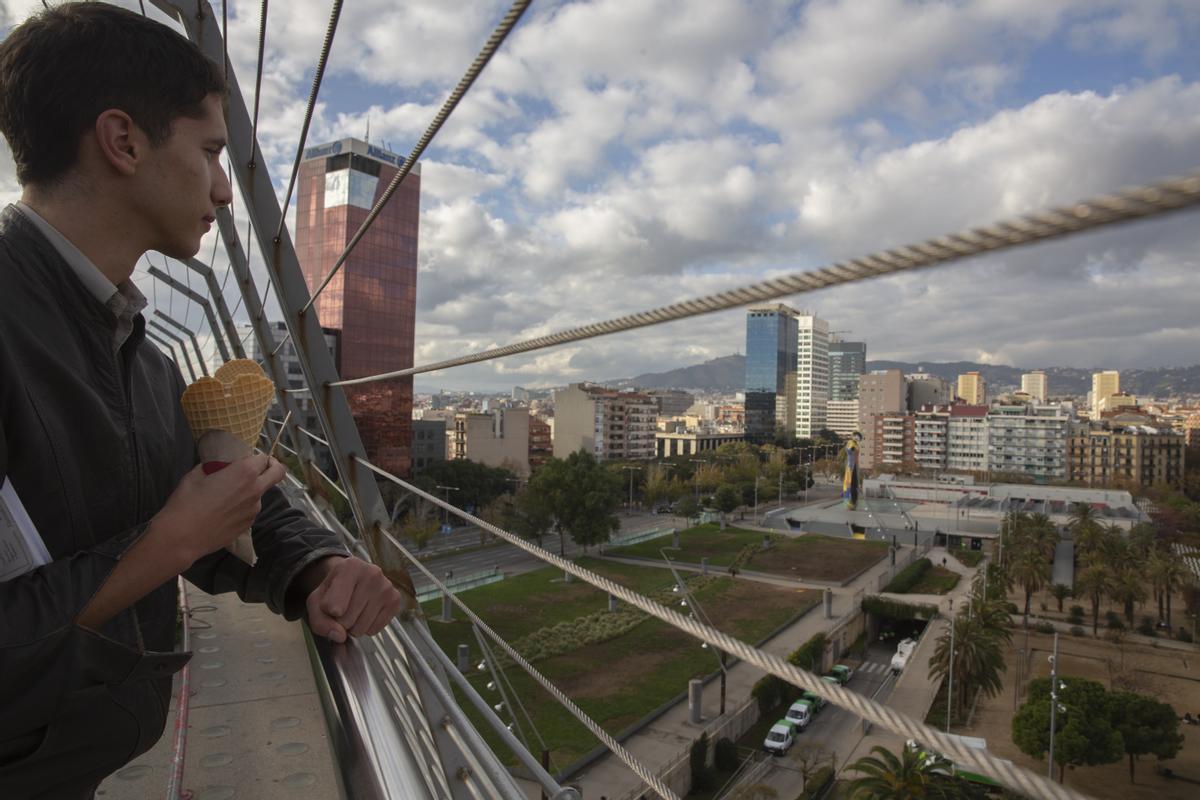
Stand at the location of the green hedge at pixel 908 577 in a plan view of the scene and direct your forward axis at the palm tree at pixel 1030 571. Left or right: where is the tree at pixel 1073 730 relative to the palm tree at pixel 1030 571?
right

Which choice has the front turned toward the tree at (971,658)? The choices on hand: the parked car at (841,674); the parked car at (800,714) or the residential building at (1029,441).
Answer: the residential building

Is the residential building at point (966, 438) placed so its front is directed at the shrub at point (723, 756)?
yes

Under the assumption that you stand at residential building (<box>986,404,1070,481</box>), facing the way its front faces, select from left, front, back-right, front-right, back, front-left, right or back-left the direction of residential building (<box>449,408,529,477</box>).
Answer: front-right

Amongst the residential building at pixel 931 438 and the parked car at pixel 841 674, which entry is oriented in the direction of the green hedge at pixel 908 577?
the residential building

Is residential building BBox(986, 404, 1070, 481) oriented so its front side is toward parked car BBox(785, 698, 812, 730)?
yes

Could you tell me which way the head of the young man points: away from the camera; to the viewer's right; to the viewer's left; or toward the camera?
to the viewer's right

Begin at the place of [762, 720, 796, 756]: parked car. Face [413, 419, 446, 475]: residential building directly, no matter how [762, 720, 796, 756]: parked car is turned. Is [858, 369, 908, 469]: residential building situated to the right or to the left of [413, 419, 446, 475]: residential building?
right

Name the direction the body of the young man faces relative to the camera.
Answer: to the viewer's right

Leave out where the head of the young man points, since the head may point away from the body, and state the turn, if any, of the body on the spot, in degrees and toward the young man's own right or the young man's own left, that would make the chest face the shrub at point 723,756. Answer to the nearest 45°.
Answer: approximately 45° to the young man's own left

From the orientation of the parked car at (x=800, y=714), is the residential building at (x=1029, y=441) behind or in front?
behind

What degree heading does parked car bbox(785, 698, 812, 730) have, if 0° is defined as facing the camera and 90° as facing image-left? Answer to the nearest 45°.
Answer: approximately 45°

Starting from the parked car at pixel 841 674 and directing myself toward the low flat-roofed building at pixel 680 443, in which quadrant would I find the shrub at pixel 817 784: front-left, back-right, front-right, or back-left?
back-left

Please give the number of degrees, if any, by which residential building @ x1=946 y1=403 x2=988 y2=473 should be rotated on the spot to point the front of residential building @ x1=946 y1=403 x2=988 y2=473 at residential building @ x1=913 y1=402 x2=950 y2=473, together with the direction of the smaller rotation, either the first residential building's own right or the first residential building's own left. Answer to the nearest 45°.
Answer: approximately 90° to the first residential building's own right
